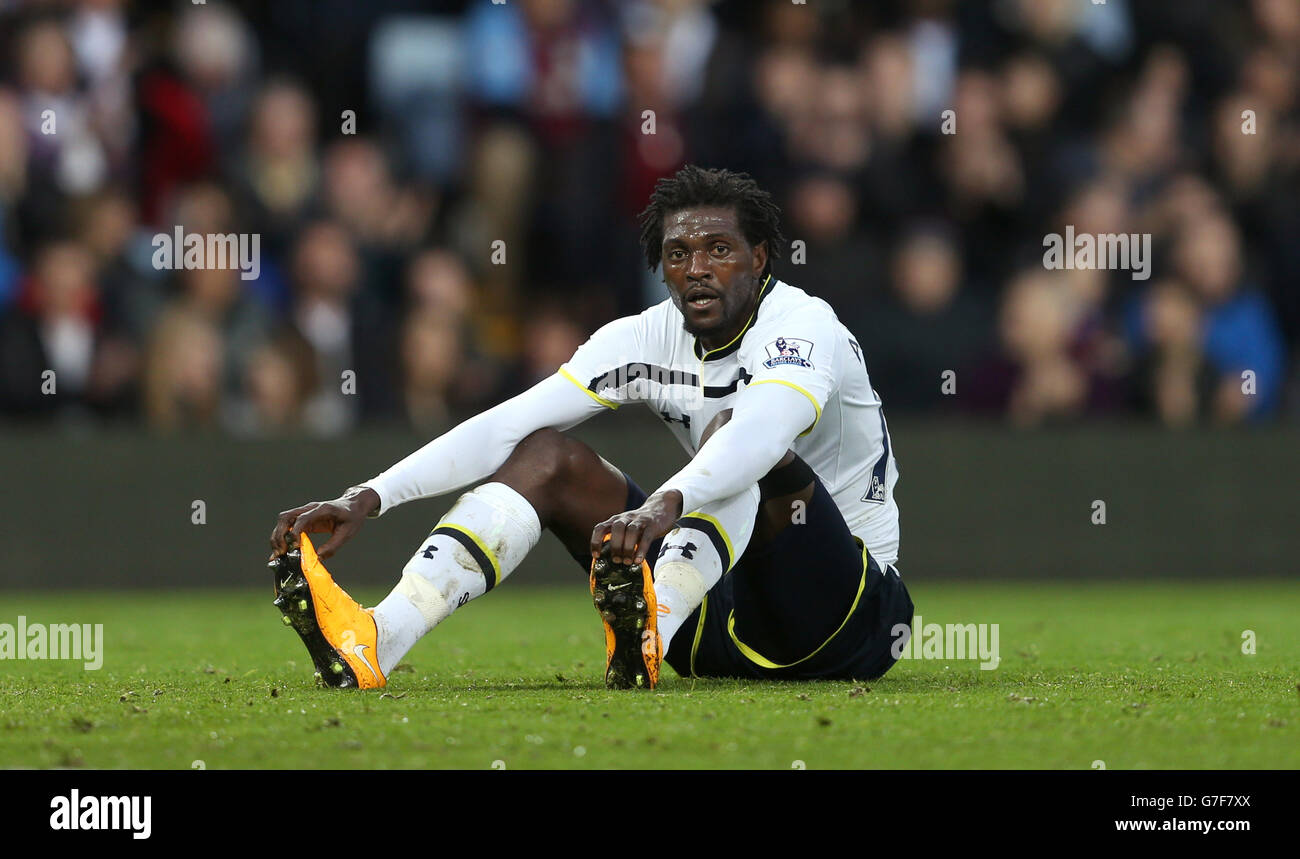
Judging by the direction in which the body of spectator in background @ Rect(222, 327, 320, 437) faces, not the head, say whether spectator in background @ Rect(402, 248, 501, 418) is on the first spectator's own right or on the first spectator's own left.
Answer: on the first spectator's own left

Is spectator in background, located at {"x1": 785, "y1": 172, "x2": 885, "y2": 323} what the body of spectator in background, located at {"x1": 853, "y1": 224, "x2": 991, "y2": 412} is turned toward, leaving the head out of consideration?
no

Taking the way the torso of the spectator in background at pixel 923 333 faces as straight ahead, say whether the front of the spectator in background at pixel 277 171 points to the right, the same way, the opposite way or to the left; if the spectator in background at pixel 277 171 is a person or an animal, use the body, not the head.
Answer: the same way

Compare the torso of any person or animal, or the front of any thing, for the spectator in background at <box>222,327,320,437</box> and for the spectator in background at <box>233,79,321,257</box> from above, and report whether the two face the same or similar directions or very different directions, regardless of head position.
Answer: same or similar directions

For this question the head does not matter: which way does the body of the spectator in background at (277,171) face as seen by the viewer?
toward the camera

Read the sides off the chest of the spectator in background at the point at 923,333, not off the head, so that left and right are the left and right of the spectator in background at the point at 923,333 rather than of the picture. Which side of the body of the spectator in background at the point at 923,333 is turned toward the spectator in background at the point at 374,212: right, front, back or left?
right

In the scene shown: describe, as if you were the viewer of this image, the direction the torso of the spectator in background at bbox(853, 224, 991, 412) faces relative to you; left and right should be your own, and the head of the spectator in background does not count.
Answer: facing the viewer

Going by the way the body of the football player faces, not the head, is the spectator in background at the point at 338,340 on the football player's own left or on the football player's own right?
on the football player's own right

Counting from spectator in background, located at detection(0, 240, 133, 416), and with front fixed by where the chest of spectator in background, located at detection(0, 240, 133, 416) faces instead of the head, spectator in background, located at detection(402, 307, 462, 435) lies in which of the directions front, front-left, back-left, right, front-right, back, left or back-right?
left

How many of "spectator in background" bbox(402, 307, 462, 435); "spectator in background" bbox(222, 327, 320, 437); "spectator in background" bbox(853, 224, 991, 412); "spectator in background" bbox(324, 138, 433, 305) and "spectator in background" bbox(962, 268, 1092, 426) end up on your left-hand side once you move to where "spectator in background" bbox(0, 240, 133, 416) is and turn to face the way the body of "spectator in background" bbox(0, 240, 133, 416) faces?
5

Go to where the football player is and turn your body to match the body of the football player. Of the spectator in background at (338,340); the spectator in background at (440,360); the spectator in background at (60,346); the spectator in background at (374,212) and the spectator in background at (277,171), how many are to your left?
0

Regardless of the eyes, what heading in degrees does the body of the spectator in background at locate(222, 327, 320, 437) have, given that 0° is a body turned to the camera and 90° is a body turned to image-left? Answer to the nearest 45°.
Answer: approximately 0°

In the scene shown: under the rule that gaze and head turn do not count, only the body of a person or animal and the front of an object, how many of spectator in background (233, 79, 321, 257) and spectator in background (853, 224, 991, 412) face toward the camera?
2

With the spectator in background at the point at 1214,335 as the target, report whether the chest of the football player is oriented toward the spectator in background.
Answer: no

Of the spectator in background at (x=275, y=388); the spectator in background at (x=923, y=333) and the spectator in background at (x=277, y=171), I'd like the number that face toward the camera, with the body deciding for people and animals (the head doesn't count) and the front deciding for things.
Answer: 3
